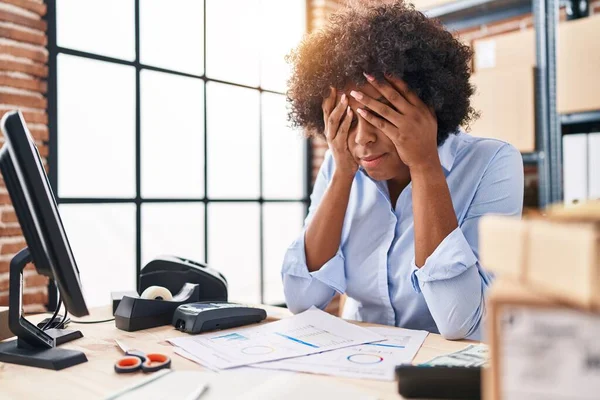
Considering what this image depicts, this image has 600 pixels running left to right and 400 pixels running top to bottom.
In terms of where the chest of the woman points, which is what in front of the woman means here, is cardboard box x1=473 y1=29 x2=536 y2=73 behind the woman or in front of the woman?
behind

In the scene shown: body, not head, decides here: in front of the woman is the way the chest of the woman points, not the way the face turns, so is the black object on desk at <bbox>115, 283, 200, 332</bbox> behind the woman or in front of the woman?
in front

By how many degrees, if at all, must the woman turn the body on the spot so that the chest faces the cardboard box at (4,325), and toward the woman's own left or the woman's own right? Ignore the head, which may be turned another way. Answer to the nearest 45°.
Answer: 0° — they already face it

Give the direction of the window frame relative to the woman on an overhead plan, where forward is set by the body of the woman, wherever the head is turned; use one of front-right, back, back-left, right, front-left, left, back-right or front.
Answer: right

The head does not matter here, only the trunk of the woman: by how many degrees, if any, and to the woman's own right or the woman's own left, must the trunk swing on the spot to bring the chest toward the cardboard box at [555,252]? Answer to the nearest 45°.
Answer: approximately 45° to the woman's own left

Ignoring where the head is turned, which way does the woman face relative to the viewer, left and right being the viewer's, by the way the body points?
facing the viewer and to the left of the viewer

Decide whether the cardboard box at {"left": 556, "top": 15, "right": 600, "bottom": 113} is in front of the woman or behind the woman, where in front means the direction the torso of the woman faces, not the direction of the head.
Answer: behind

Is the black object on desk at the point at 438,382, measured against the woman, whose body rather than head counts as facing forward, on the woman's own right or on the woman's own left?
on the woman's own left

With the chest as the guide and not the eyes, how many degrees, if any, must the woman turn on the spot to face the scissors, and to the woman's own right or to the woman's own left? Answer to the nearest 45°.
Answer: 0° — they already face it

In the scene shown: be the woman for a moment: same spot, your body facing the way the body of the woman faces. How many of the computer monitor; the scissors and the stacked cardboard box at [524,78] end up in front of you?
2

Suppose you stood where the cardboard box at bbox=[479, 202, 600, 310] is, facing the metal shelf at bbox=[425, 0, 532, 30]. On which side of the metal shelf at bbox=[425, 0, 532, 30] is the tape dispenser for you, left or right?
left
